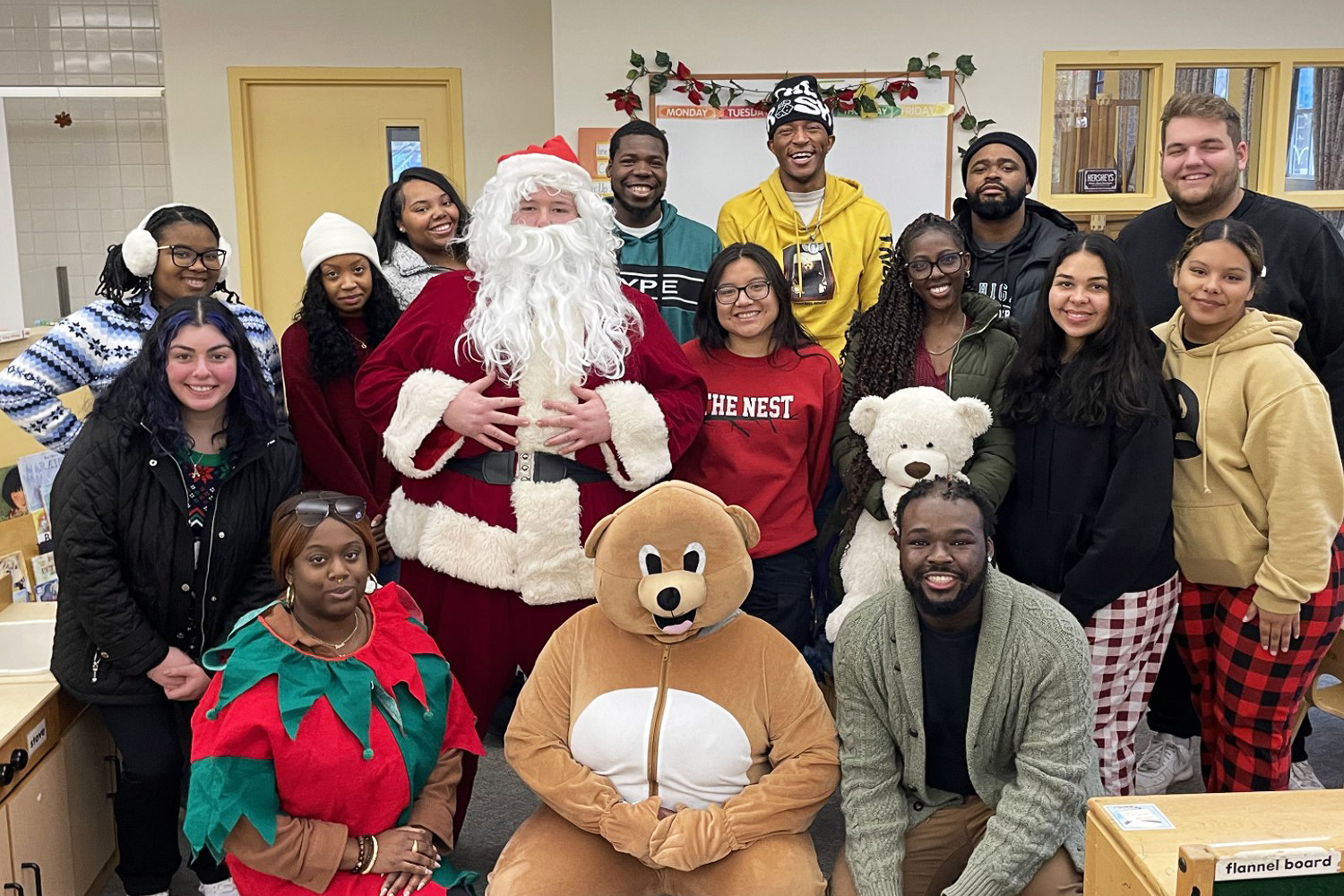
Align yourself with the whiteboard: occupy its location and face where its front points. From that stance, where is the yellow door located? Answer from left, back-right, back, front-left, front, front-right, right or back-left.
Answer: right

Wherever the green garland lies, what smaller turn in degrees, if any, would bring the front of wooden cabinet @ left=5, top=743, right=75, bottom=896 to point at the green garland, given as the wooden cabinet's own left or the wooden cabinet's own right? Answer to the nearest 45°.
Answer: approximately 90° to the wooden cabinet's own left

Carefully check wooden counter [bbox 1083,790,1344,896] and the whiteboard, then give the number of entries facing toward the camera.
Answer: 2

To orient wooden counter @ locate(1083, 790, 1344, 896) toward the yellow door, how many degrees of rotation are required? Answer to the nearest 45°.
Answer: approximately 135° to its right

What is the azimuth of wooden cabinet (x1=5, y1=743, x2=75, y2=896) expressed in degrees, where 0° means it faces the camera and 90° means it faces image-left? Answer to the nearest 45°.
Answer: approximately 315°

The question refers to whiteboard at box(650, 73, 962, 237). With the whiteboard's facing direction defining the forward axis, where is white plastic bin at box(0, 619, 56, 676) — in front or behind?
in front

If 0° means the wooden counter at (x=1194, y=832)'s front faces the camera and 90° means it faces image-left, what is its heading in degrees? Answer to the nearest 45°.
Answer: approximately 0°

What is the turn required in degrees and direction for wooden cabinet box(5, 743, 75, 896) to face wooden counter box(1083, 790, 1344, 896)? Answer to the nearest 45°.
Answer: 0° — it already faces it

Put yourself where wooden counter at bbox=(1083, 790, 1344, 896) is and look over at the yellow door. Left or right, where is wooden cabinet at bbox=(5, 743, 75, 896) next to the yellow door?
left

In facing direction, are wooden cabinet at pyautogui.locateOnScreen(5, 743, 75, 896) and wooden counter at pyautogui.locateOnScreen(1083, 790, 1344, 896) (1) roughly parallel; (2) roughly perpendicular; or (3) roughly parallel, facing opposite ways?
roughly perpendicular

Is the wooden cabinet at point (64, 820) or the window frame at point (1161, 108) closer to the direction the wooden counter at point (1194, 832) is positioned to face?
the wooden cabinet

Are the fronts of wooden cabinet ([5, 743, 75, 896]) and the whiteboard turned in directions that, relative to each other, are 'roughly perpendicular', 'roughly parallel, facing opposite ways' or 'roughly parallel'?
roughly perpendicular

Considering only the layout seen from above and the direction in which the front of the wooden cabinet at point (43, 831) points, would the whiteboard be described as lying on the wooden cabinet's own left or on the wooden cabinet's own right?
on the wooden cabinet's own left

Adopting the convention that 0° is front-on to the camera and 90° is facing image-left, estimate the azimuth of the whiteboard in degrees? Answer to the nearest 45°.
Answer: approximately 0°
